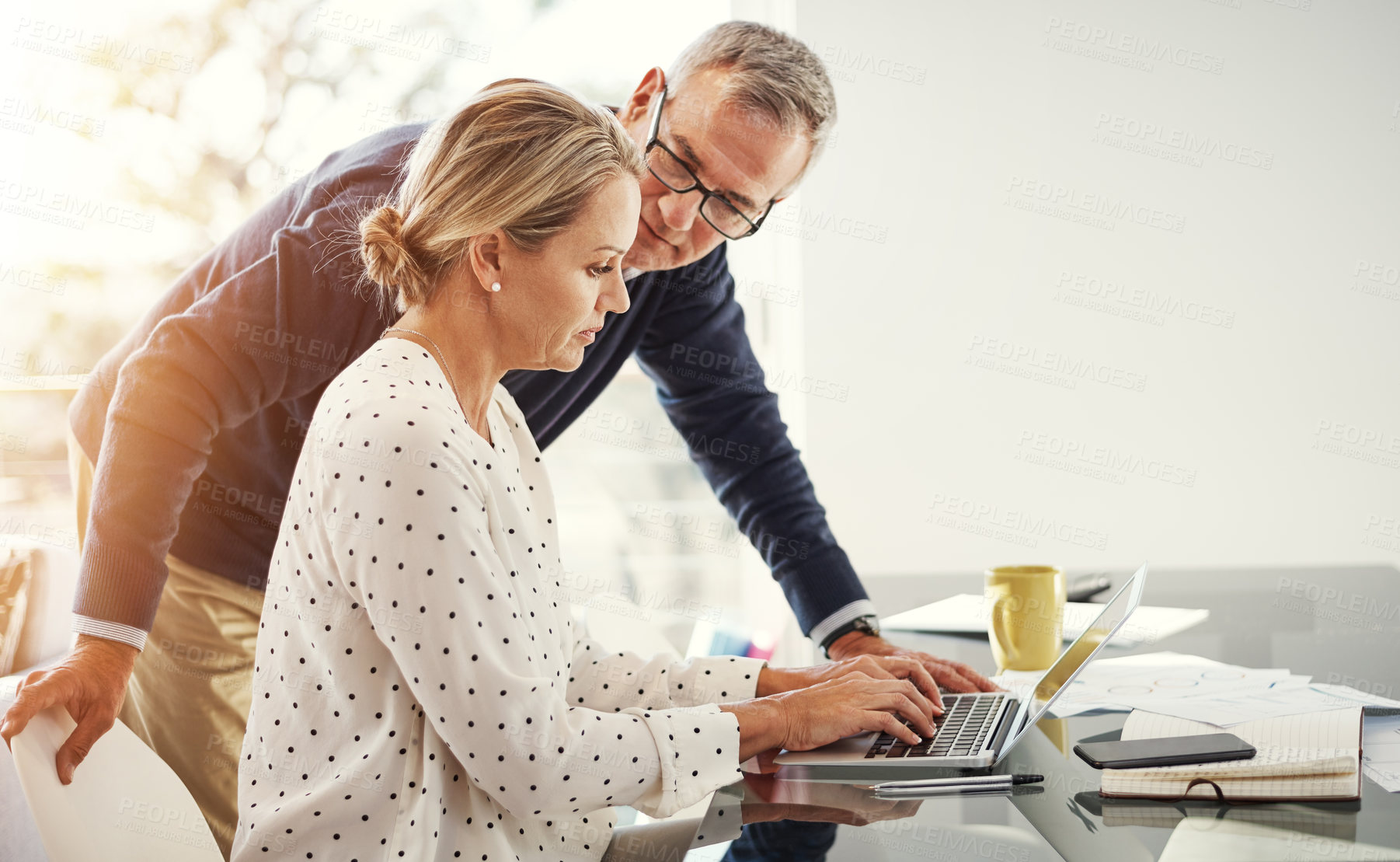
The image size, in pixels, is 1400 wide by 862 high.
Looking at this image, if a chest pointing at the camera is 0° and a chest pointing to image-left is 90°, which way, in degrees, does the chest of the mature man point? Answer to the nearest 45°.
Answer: approximately 315°

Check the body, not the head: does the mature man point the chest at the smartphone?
yes

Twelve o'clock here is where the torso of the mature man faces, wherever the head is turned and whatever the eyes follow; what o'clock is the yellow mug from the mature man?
The yellow mug is roughly at 11 o'clock from the mature man.

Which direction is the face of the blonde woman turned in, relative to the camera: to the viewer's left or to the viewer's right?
to the viewer's right

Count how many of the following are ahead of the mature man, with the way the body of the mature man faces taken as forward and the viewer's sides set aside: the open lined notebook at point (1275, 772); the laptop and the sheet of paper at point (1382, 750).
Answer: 3

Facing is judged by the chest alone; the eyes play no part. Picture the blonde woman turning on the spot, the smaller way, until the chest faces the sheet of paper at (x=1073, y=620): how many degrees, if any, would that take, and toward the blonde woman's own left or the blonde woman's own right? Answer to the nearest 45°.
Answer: approximately 45° to the blonde woman's own left

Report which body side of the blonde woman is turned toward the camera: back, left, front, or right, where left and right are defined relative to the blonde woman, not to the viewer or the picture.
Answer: right

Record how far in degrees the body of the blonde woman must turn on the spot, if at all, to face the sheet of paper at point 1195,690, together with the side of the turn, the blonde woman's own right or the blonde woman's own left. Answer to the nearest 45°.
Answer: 0° — they already face it

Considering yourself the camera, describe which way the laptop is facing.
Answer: facing to the left of the viewer

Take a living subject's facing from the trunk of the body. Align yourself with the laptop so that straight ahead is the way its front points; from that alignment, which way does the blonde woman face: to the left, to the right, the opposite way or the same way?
the opposite way
